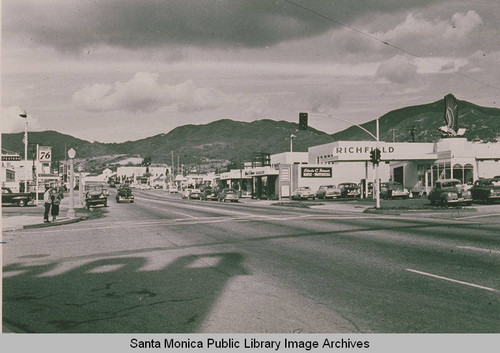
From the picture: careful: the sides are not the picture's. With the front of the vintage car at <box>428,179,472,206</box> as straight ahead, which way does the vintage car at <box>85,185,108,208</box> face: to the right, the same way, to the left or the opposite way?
the same way

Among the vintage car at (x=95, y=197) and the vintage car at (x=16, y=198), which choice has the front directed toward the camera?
the vintage car at (x=95, y=197)

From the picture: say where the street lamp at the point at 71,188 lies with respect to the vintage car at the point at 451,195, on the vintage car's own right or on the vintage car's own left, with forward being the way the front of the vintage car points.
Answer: on the vintage car's own right

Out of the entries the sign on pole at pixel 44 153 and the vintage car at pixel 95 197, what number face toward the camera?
2

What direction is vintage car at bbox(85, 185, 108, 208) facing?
toward the camera

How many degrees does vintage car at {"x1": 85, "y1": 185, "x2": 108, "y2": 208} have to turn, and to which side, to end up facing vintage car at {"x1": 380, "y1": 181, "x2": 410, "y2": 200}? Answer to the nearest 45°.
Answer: approximately 90° to its left
